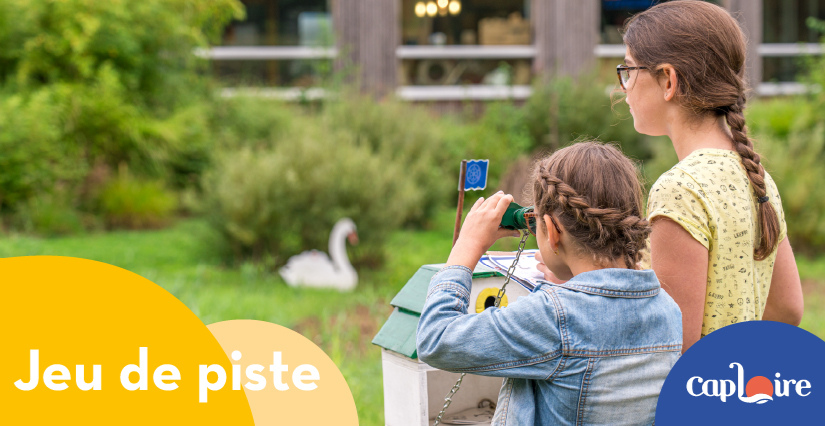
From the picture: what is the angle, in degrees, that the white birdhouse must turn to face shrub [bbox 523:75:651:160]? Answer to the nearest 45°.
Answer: approximately 135° to its left

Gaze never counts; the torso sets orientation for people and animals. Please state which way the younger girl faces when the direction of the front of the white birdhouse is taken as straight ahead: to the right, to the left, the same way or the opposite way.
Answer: the opposite way

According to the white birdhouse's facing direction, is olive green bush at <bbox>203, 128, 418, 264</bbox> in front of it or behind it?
behind

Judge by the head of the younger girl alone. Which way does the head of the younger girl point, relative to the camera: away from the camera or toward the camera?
away from the camera

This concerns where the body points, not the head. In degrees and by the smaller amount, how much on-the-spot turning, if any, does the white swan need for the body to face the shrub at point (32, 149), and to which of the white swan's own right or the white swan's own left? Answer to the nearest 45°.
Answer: approximately 135° to the white swan's own left

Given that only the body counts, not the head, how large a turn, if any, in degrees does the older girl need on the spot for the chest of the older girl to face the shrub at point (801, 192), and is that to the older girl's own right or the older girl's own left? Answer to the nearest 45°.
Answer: approximately 45° to the older girl's own right

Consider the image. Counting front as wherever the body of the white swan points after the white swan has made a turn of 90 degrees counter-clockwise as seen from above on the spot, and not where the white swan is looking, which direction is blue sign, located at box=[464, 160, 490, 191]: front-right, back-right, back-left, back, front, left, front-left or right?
back

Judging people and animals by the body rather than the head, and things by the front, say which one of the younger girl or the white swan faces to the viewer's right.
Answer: the white swan

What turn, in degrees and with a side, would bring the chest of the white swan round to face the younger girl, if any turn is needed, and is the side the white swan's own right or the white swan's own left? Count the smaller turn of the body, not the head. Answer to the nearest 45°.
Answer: approximately 90° to the white swan's own right

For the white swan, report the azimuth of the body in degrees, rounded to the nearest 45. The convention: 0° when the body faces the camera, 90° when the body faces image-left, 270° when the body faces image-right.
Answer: approximately 270°

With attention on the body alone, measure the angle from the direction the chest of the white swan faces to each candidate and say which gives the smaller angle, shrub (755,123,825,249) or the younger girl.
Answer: the shrub
